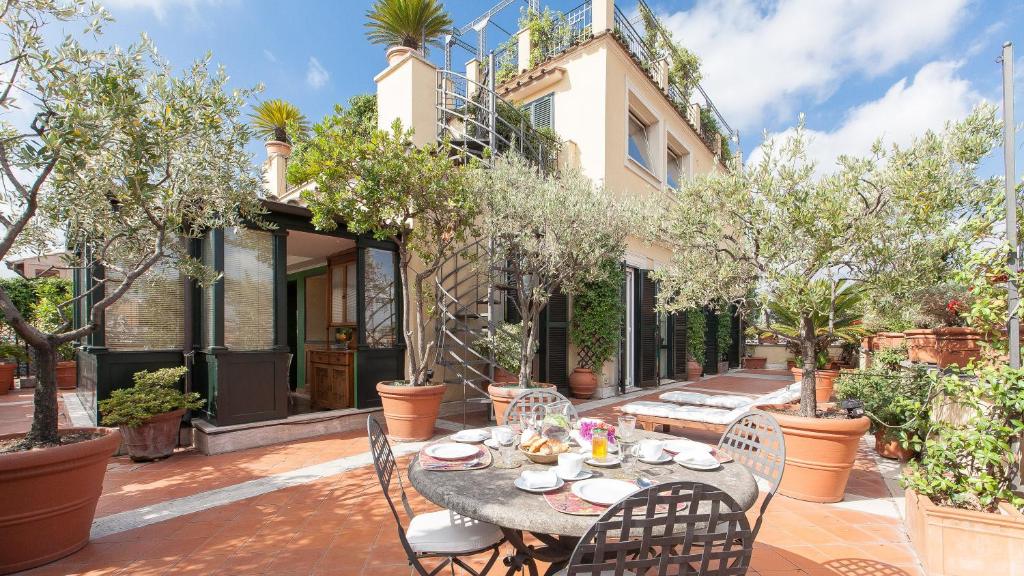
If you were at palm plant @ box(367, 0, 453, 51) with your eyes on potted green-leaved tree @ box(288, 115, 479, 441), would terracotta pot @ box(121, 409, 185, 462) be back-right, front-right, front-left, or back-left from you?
front-right

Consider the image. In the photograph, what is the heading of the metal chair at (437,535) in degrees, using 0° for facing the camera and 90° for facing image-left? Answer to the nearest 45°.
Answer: approximately 270°

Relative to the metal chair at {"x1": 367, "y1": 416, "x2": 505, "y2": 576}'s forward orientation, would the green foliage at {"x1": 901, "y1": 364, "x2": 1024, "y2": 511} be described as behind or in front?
in front
